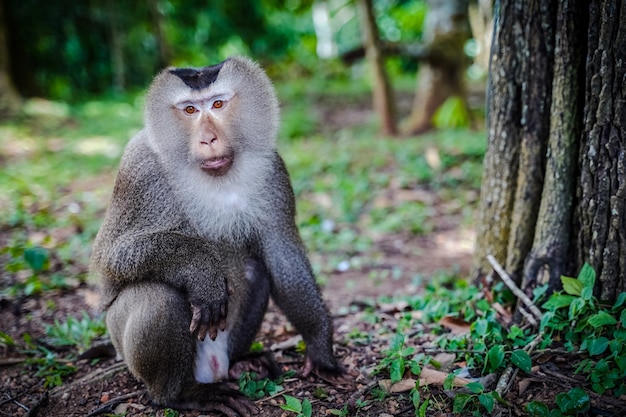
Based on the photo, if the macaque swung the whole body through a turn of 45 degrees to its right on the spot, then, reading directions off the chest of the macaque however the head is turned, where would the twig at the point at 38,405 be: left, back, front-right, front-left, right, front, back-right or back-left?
right

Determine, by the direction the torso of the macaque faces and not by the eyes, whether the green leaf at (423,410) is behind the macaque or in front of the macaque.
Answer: in front

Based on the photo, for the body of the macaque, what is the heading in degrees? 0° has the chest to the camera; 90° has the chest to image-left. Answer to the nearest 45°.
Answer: approximately 315°
